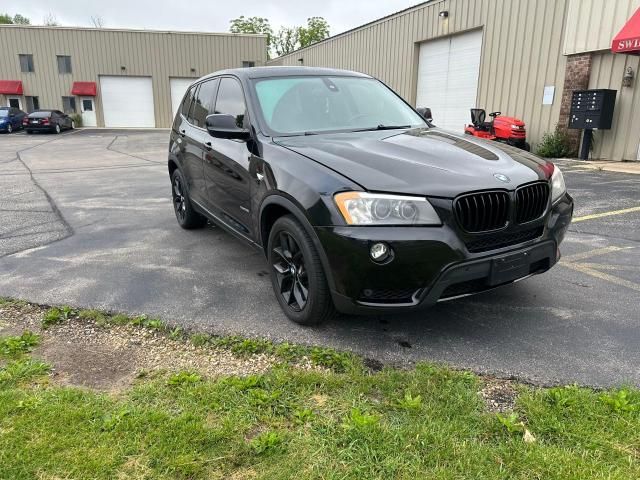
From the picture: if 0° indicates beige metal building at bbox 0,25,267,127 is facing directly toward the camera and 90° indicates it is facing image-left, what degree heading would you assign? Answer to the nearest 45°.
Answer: approximately 0°

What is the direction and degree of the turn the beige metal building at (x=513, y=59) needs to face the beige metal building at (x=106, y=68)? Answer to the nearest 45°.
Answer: approximately 90° to its right

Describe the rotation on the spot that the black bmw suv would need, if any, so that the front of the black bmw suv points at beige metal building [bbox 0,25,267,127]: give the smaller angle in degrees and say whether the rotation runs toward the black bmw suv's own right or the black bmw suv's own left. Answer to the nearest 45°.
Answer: approximately 180°

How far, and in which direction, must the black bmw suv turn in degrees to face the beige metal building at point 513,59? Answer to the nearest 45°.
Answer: approximately 135° to its left

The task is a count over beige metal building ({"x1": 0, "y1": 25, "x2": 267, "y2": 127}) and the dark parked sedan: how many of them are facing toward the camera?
1

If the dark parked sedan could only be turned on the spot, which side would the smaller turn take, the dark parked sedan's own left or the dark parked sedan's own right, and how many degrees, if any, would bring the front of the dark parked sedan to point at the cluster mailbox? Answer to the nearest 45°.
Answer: approximately 90° to the dark parked sedan's own right

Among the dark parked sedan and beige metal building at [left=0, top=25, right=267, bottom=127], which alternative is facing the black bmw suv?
the beige metal building

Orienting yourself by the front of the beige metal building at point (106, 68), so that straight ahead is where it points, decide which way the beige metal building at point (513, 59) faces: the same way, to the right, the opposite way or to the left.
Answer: to the right

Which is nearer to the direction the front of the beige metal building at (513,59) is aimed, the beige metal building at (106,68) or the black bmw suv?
the black bmw suv

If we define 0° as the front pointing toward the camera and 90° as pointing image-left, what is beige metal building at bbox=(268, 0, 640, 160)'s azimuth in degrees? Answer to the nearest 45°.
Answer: approximately 45°
